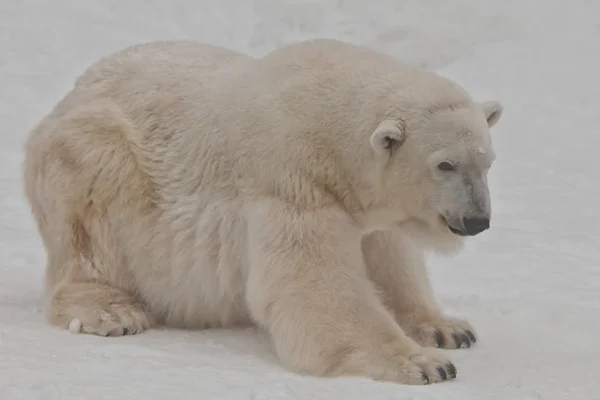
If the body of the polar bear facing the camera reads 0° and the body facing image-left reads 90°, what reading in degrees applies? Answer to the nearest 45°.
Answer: approximately 315°
